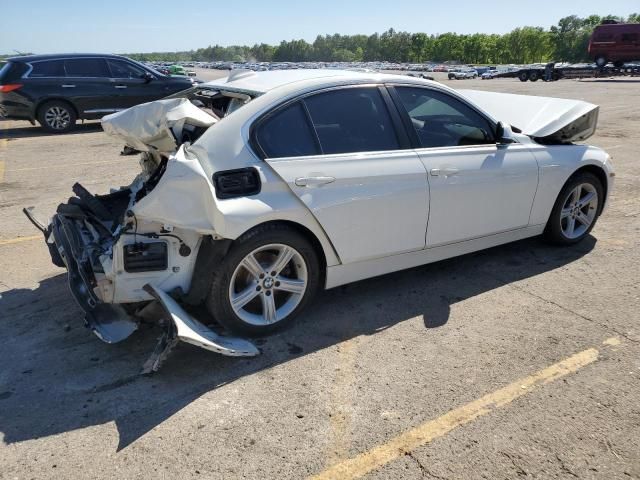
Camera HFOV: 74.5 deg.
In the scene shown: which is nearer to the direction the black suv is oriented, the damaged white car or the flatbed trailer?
the flatbed trailer

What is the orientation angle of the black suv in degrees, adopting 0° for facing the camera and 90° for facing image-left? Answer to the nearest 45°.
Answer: approximately 270°

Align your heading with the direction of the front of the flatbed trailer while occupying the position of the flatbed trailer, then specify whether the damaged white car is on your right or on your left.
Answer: on your right

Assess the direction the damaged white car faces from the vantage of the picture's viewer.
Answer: facing away from the viewer and to the right of the viewer

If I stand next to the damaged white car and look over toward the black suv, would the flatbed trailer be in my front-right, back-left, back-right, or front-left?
front-right

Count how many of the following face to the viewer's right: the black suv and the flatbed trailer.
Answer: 2

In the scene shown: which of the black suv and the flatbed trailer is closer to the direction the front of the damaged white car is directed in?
the flatbed trailer

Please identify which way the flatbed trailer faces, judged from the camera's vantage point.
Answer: facing to the right of the viewer

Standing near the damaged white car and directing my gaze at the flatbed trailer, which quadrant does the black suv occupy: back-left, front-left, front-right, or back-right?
front-left

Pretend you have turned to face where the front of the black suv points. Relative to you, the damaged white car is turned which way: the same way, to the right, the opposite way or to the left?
the same way

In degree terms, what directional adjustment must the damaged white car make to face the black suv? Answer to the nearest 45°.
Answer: approximately 90° to its left

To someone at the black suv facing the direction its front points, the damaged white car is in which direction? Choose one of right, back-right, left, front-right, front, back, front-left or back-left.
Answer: right
